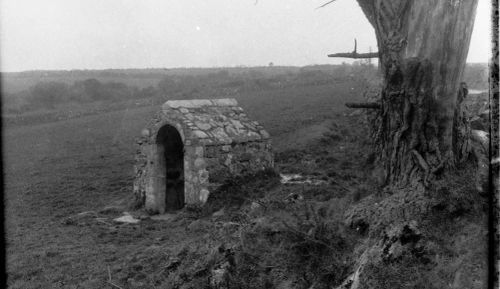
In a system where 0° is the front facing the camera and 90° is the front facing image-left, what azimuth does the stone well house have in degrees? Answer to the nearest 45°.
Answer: approximately 45°

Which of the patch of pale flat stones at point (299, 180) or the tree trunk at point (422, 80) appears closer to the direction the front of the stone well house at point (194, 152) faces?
the tree trunk

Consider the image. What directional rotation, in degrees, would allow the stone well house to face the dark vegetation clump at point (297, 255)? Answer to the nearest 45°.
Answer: approximately 45° to its left

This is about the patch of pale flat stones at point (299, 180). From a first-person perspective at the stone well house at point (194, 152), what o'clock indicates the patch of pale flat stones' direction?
The patch of pale flat stones is roughly at 8 o'clock from the stone well house.
